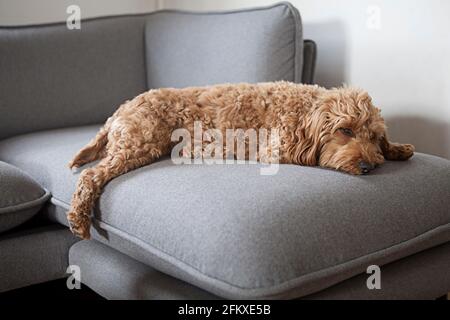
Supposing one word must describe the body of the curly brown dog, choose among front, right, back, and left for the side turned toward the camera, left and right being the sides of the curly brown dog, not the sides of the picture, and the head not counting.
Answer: right

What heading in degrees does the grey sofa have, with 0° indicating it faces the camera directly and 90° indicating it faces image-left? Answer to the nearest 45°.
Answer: approximately 315°
